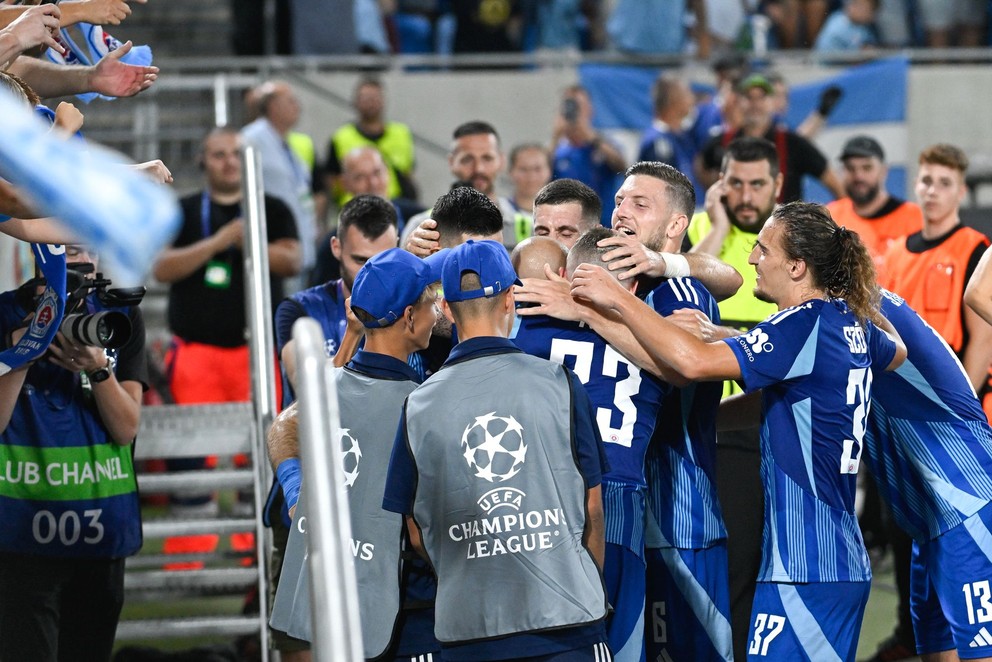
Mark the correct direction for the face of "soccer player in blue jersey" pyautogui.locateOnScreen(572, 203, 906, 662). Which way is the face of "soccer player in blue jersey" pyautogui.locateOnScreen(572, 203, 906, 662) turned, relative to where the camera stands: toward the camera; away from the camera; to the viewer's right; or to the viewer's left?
to the viewer's left

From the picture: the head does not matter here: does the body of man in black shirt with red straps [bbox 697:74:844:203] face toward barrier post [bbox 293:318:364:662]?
yes

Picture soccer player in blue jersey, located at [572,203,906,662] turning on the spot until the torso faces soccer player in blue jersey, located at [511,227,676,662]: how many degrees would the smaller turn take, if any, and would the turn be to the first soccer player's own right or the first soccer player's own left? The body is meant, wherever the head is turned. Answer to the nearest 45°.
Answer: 0° — they already face them

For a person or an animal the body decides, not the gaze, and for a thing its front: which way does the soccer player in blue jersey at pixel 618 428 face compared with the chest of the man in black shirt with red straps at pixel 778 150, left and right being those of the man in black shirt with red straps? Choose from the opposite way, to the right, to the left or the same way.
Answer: the opposite way

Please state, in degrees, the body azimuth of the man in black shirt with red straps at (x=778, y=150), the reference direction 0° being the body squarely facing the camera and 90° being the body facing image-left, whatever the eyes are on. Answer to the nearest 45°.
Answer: approximately 0°

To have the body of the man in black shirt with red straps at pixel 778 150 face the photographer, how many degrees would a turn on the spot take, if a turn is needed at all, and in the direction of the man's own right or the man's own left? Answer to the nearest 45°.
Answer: approximately 45° to the man's own right

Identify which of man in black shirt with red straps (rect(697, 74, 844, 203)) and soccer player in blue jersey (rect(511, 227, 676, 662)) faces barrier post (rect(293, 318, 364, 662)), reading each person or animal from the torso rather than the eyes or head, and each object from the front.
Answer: the man in black shirt with red straps

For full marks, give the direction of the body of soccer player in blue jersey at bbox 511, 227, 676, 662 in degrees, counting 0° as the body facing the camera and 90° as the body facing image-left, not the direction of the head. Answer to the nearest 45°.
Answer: approximately 180°

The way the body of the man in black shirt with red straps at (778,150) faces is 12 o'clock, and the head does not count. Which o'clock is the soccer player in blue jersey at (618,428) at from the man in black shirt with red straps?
The soccer player in blue jersey is roughly at 12 o'clock from the man in black shirt with red straps.

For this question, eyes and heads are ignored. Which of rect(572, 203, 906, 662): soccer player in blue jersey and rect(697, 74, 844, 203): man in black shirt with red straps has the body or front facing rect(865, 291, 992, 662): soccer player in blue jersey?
the man in black shirt with red straps

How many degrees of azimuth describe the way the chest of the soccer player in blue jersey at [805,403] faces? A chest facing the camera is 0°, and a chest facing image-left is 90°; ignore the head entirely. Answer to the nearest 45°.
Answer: approximately 90°
